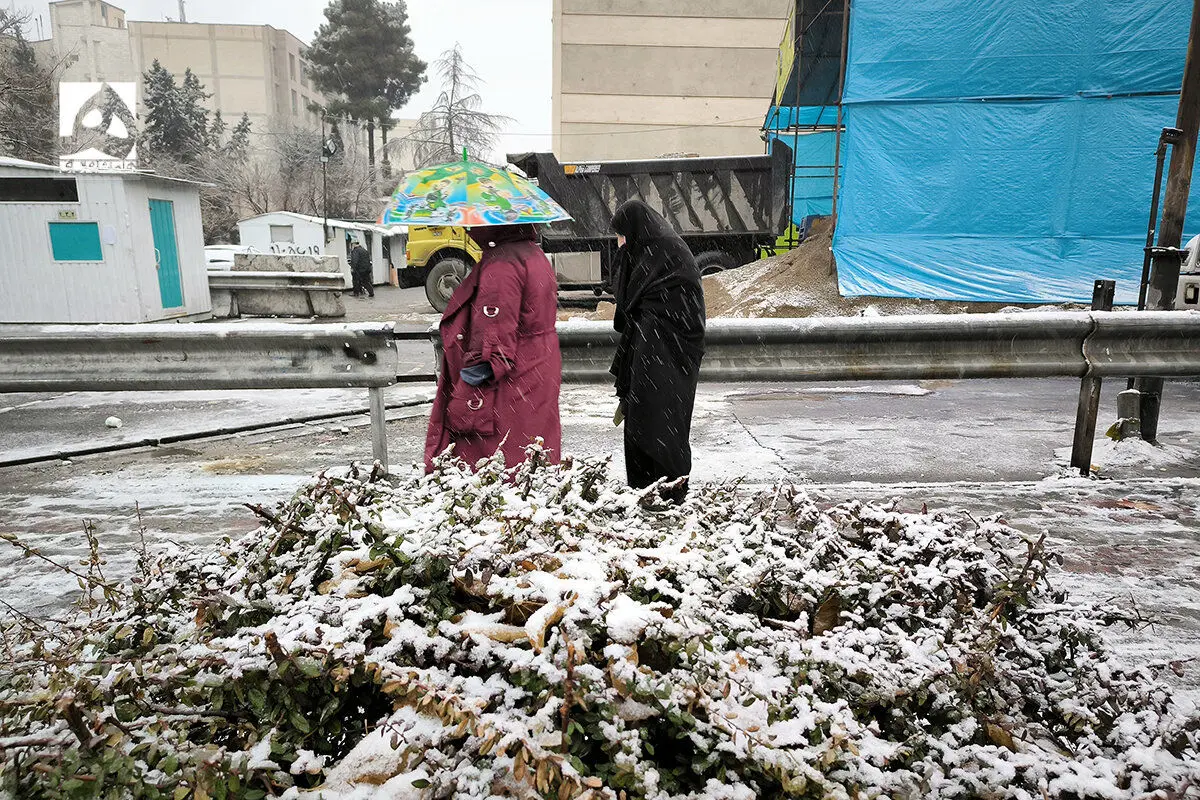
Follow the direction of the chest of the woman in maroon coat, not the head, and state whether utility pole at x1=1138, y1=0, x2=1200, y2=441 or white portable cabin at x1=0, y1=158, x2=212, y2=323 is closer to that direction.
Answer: the white portable cabin

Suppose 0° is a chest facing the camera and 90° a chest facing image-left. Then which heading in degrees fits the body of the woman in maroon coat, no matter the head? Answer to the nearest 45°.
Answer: approximately 90°

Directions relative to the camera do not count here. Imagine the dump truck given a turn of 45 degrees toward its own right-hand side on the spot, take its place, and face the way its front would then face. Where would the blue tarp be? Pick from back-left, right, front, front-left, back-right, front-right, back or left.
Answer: back

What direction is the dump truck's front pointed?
to the viewer's left
